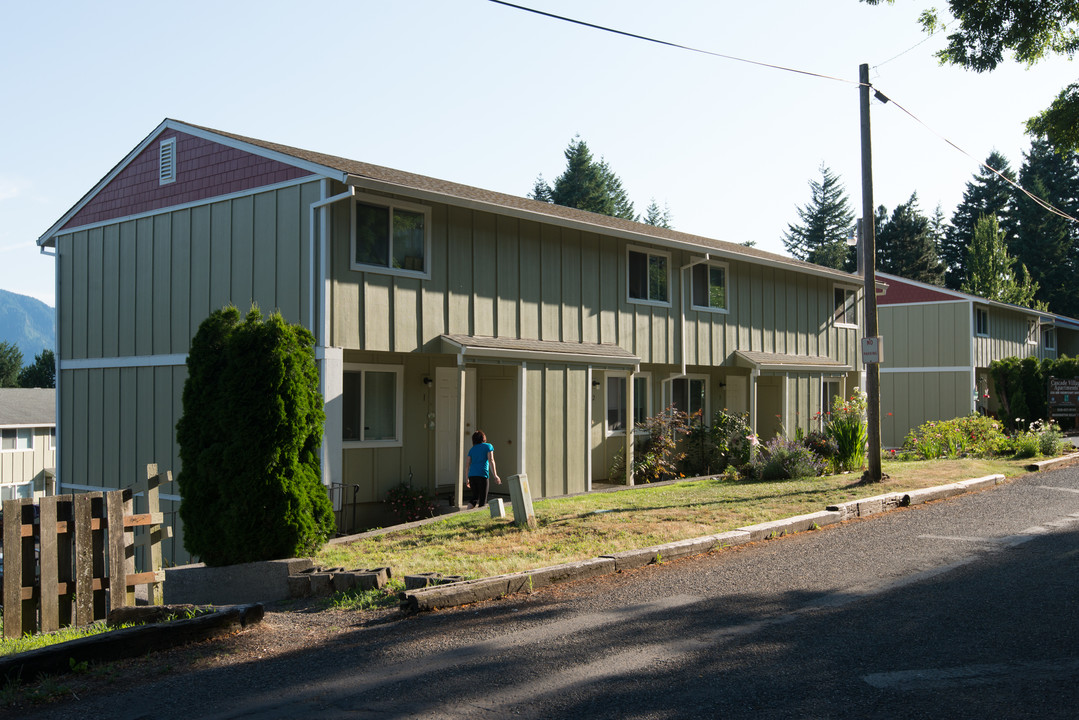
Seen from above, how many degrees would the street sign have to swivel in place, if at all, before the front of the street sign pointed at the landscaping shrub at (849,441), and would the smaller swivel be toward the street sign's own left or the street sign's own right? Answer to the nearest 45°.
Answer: approximately 180°

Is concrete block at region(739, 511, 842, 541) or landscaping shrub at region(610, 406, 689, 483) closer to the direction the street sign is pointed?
the concrete block

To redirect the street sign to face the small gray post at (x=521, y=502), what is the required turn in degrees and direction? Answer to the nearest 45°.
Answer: approximately 45° to its right

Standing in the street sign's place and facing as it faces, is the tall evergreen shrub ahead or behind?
ahead

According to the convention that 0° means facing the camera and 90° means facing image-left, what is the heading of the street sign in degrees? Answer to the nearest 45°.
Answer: approximately 0°

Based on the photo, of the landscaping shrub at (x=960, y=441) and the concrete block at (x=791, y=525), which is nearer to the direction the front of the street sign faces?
the concrete block

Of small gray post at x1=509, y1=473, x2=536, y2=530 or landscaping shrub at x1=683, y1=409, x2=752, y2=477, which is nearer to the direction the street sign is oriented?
the small gray post

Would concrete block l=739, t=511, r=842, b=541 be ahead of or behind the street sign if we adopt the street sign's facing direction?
ahead

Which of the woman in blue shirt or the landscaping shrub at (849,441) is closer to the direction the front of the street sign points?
the woman in blue shirt

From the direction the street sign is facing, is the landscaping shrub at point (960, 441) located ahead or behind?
behind

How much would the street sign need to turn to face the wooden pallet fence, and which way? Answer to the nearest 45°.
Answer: approximately 45° to its right

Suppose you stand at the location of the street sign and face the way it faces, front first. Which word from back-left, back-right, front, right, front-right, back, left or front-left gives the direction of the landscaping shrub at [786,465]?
back-right

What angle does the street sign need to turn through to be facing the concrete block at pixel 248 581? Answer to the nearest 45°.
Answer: approximately 45° to its right

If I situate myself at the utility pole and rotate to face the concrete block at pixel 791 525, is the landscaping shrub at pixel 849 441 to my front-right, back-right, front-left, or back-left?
back-right
